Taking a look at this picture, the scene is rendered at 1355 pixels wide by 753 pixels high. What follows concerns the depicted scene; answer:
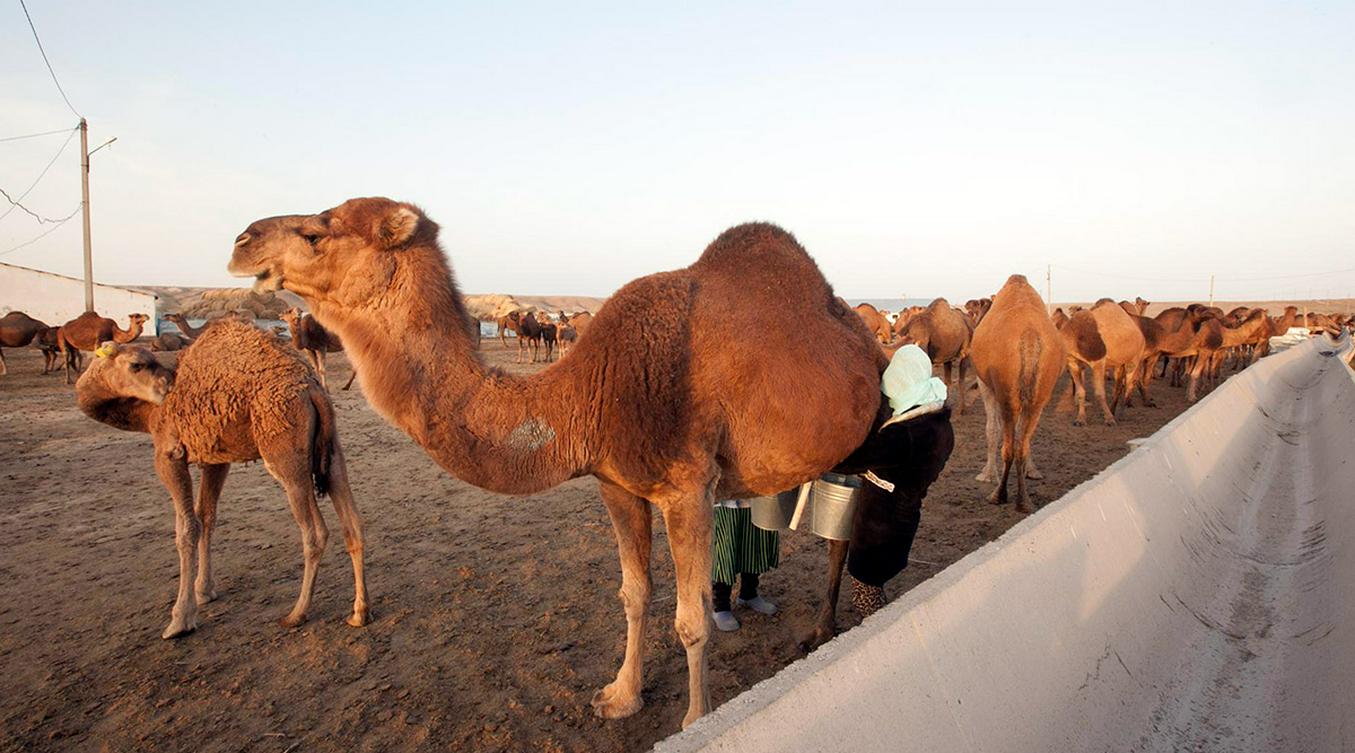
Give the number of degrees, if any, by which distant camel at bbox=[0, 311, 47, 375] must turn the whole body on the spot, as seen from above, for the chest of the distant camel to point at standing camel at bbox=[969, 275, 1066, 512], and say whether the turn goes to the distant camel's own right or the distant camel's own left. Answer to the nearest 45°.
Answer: approximately 90° to the distant camel's own left

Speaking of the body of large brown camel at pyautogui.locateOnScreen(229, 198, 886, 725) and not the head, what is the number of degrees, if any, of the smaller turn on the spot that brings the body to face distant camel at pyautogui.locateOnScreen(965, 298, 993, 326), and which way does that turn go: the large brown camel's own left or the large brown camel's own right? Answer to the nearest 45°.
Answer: approximately 180°

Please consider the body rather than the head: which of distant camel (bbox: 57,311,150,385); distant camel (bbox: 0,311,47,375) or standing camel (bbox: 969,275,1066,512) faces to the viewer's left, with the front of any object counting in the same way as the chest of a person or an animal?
distant camel (bbox: 0,311,47,375)

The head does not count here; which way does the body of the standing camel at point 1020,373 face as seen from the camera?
away from the camera

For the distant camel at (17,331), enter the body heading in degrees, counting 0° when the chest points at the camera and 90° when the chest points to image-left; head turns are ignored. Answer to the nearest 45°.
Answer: approximately 90°

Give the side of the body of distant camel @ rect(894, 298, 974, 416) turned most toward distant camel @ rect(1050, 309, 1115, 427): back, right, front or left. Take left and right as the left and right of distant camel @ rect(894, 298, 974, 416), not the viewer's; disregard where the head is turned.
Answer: back

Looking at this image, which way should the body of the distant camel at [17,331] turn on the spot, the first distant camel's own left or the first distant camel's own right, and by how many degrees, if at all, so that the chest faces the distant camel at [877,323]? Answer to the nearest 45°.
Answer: approximately 135° to the first distant camel's own left

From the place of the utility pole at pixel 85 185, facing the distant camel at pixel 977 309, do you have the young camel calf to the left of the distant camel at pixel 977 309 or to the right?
right

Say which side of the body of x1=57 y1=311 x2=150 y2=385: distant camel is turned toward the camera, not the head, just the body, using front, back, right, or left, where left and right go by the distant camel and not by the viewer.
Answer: right

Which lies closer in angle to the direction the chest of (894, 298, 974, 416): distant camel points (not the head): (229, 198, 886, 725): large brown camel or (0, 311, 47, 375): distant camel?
the distant camel

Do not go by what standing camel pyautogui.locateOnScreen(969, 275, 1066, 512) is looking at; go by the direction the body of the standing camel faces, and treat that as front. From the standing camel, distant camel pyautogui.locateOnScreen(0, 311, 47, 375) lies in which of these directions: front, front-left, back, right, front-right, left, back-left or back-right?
left
